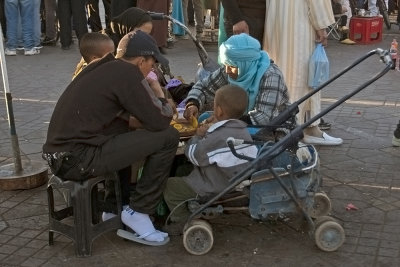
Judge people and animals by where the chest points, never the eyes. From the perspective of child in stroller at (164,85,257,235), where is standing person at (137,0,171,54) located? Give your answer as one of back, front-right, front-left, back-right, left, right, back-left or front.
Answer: front-right

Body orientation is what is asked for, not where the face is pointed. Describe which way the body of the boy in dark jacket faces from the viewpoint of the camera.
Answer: to the viewer's right

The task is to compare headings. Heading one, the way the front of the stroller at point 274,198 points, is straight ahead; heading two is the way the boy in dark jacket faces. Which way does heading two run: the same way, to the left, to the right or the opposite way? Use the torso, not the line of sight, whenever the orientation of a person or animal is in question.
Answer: the opposite way

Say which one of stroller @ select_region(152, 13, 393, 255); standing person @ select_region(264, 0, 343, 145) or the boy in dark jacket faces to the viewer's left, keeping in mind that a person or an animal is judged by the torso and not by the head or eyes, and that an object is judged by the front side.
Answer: the stroller

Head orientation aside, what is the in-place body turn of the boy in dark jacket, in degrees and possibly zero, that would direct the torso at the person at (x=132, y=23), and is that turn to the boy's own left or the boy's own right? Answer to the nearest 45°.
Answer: approximately 90° to the boy's own left

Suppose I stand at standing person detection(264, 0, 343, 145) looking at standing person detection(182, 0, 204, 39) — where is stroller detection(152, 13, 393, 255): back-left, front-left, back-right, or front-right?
back-left

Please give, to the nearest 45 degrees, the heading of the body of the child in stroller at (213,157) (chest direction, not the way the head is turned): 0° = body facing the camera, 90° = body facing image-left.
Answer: approximately 135°

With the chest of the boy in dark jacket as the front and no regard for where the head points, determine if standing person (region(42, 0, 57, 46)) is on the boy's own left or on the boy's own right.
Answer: on the boy's own left

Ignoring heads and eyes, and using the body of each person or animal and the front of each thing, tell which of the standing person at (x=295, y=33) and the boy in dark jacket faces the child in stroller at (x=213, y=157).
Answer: the boy in dark jacket

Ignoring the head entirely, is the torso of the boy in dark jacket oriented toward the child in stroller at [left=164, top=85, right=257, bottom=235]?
yes

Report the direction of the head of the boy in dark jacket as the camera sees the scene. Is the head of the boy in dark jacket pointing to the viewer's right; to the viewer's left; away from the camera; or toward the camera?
to the viewer's right

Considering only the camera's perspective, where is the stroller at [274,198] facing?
facing to the left of the viewer
